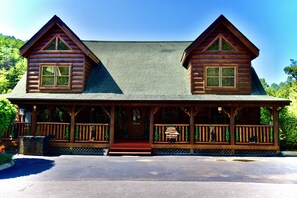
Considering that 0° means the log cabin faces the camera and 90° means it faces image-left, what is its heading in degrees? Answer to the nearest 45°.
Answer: approximately 0°
